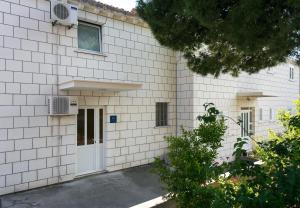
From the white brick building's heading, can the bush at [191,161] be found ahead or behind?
ahead

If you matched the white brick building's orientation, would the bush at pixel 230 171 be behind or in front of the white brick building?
in front

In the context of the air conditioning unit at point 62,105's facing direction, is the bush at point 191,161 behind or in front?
in front

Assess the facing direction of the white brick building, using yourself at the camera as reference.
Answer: facing the viewer and to the right of the viewer
